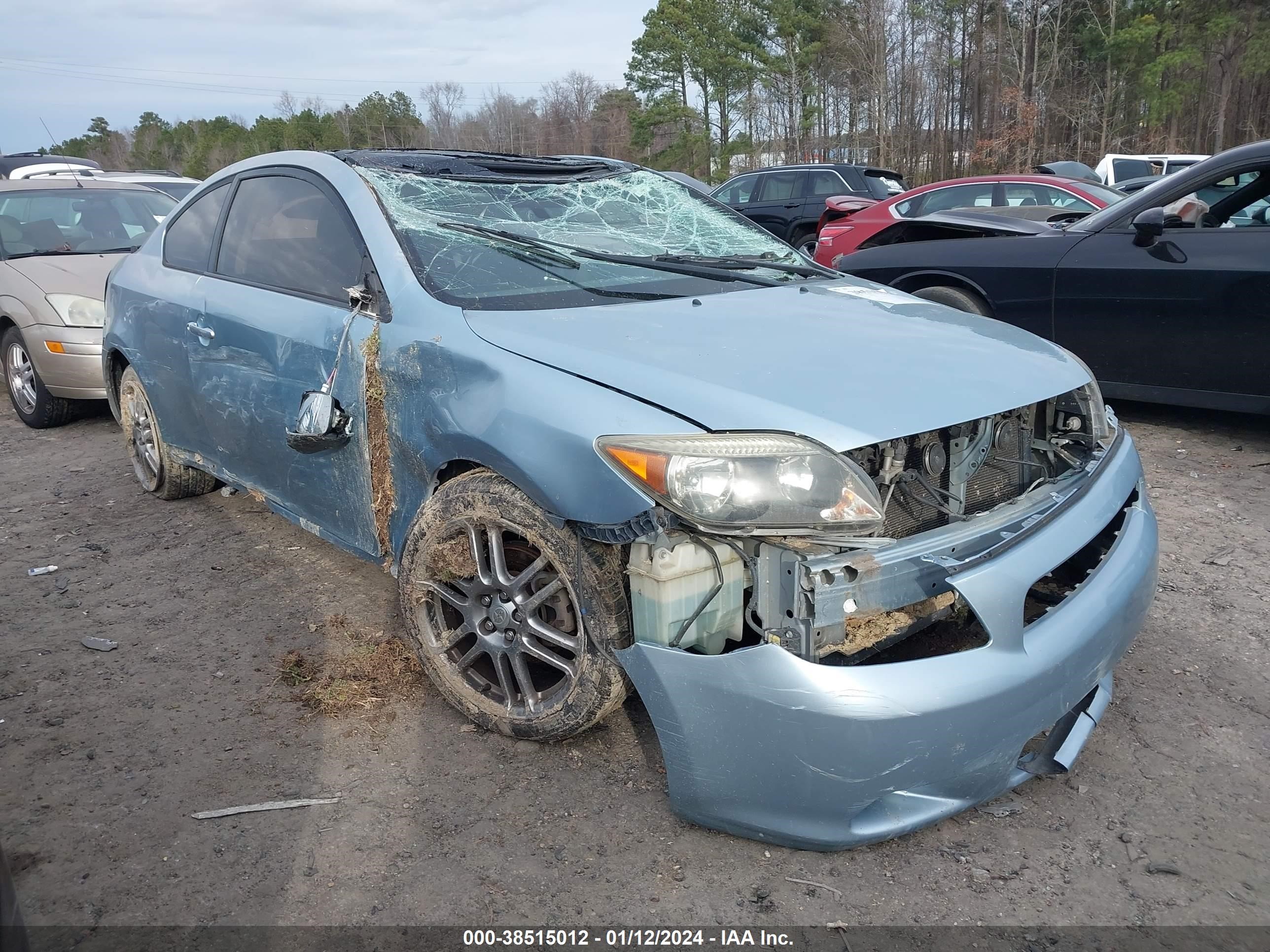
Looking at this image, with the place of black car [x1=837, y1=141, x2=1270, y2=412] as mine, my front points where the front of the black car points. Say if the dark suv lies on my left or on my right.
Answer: on my right

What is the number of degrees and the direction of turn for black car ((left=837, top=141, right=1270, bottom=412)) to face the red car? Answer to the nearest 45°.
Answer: approximately 90° to its right

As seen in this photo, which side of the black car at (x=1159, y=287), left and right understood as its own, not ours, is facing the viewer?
left

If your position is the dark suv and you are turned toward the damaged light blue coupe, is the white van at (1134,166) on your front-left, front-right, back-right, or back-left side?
back-left

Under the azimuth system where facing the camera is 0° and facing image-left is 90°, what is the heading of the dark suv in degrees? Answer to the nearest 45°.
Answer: approximately 135°

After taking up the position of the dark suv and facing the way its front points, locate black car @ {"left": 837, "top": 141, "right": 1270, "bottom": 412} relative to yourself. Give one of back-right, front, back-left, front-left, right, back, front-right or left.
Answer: back-left

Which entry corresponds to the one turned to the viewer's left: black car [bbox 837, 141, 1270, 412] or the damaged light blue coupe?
the black car

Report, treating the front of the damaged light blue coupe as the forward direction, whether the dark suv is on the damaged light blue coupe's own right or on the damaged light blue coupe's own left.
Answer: on the damaged light blue coupe's own left

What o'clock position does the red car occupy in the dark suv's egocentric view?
The red car is roughly at 7 o'clock from the dark suv.

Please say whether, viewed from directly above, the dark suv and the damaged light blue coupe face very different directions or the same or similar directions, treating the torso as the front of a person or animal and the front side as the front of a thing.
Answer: very different directions

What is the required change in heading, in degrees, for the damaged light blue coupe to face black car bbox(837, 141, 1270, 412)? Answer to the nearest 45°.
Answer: approximately 90° to its left

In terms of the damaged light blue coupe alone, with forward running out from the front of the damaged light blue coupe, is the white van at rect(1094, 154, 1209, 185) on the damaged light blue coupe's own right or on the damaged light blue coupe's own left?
on the damaged light blue coupe's own left

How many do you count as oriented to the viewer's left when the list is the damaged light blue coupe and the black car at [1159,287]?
1
